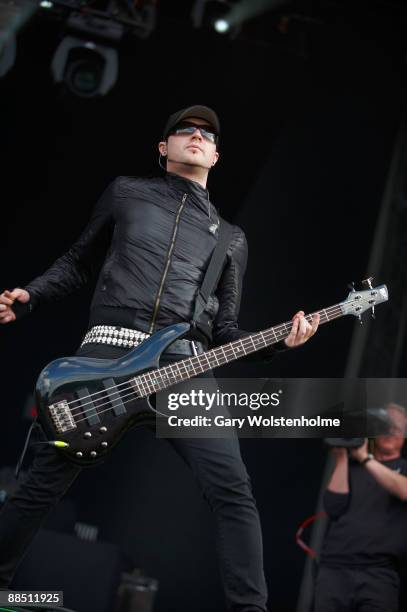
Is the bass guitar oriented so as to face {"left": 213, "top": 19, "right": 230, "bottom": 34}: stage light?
no

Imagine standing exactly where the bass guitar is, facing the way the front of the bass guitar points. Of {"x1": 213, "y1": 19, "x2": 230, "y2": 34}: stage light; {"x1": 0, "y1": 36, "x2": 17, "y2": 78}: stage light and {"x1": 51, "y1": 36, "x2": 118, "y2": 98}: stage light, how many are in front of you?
0

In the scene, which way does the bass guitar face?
toward the camera

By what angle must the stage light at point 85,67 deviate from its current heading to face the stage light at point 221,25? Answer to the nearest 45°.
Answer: approximately 90° to its left

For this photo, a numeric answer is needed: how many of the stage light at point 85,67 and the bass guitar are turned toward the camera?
2

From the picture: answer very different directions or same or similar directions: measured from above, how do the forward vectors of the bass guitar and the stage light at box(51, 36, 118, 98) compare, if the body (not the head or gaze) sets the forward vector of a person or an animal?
same or similar directions

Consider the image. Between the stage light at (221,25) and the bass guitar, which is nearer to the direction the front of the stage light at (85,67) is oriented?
the bass guitar

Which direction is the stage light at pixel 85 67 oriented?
toward the camera

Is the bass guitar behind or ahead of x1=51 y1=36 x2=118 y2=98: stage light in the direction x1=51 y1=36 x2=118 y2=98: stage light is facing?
ahead

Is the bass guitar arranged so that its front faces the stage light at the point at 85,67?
no
